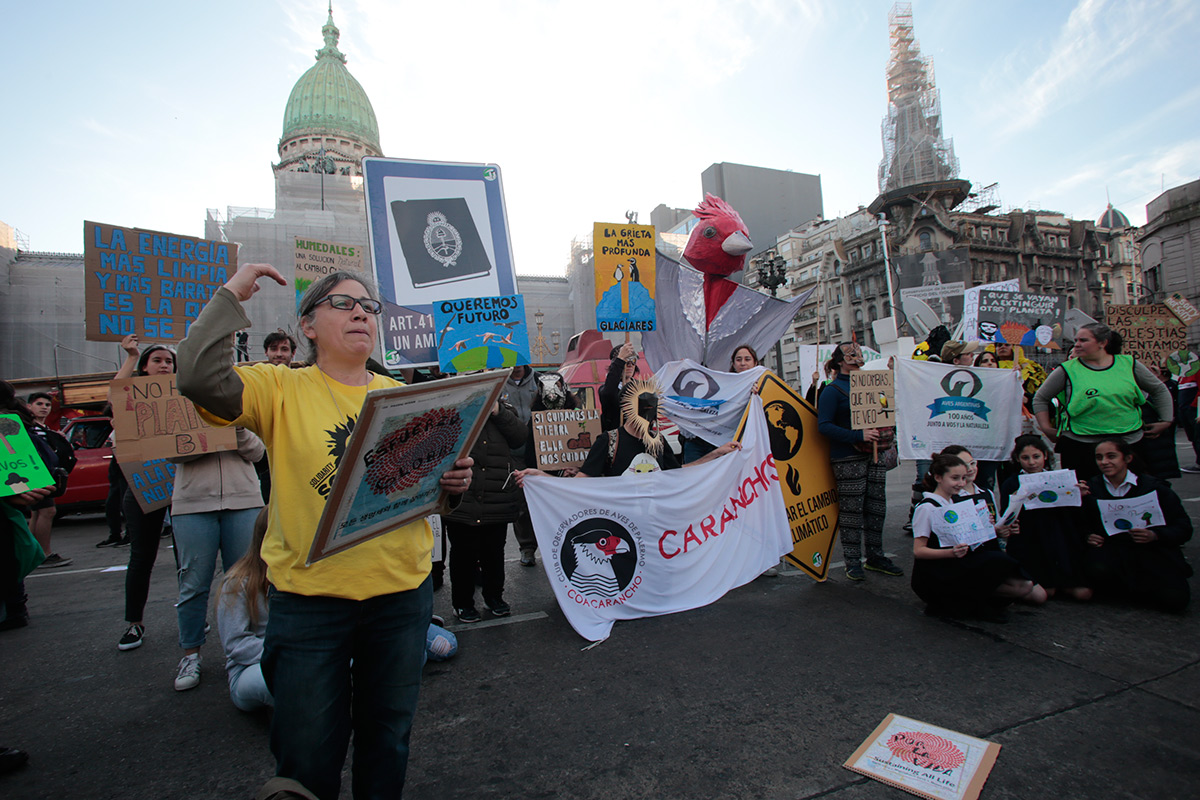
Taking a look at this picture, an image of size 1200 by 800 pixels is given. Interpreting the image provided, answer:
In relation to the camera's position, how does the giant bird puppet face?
facing the viewer and to the right of the viewer

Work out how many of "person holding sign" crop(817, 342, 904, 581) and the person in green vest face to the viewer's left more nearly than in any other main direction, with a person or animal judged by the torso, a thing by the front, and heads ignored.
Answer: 0

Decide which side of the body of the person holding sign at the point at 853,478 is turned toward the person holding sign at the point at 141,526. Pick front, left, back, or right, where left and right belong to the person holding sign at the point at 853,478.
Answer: right

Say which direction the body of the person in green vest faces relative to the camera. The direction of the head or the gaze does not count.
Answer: toward the camera

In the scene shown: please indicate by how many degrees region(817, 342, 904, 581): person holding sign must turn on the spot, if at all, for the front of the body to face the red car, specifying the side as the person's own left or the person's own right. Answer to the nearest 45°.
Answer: approximately 135° to the person's own right

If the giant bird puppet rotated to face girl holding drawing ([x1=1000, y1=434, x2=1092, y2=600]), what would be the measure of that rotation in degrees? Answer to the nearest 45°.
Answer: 0° — it already faces them

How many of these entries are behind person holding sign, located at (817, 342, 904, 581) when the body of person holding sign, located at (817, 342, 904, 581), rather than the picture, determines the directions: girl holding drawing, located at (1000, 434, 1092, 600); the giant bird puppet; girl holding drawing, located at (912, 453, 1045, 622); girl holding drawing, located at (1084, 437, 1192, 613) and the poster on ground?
1

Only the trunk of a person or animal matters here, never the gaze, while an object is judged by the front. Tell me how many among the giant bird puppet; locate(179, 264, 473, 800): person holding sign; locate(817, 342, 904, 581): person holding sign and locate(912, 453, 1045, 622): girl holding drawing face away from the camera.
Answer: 0

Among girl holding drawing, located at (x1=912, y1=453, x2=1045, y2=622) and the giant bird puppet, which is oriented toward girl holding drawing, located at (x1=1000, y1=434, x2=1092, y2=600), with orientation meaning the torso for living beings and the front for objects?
the giant bird puppet

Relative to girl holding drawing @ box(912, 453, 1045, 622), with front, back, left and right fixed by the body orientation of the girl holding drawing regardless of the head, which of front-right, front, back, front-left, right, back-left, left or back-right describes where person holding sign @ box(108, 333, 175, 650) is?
right

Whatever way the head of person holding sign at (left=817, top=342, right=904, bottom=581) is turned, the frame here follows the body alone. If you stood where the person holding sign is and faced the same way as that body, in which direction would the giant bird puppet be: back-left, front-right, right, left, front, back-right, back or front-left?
back

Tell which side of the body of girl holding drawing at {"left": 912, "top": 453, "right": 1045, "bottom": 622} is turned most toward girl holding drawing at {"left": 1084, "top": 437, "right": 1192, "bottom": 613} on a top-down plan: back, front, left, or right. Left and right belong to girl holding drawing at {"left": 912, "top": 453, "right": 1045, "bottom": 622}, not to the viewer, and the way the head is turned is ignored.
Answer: left

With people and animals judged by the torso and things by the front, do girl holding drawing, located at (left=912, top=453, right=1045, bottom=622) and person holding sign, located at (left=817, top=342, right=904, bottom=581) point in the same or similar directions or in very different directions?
same or similar directions
